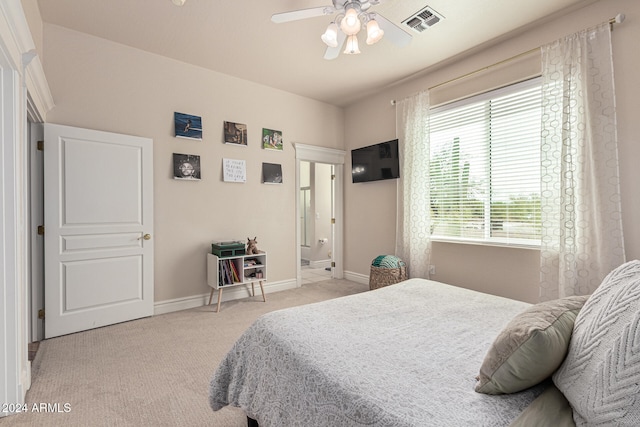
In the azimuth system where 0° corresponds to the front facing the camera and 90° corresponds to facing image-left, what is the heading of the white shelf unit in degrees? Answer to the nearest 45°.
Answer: approximately 315°

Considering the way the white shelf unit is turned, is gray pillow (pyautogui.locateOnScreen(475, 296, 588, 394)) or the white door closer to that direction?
the gray pillow

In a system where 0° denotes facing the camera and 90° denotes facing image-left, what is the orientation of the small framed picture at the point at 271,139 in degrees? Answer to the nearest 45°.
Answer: approximately 315°

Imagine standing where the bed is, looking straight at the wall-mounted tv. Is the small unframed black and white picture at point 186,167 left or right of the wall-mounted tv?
left

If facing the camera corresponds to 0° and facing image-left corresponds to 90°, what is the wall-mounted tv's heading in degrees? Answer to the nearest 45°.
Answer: approximately 45°

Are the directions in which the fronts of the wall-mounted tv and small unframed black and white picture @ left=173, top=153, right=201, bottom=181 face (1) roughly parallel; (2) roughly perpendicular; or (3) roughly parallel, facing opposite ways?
roughly perpendicular
